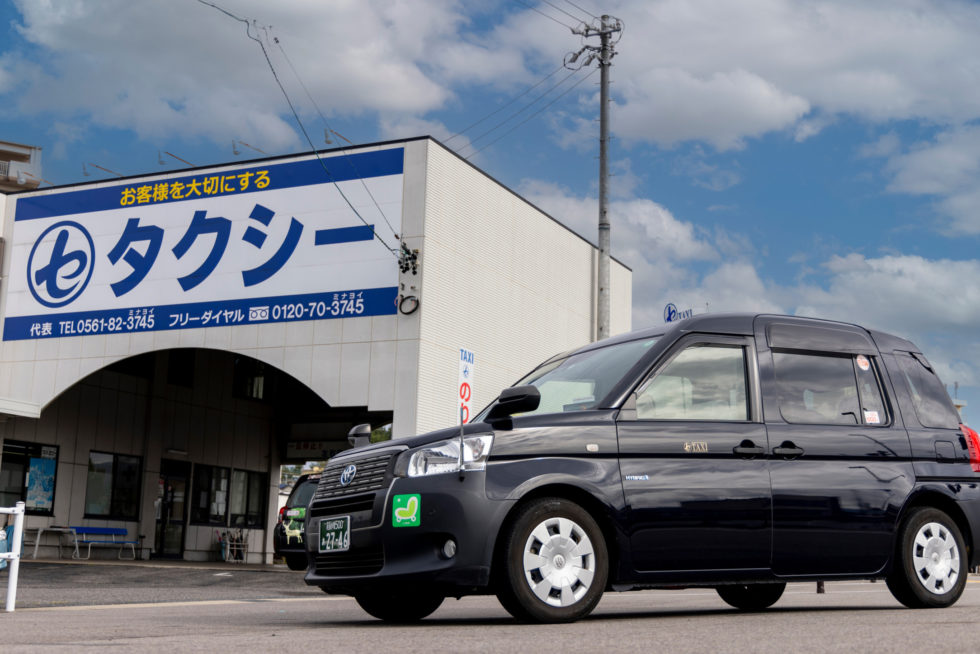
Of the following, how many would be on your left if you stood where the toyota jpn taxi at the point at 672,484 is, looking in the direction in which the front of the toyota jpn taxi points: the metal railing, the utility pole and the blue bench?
0

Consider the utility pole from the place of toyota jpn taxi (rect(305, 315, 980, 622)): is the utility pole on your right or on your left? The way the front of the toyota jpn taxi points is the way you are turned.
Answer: on your right

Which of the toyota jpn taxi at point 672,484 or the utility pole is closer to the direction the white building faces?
the toyota jpn taxi

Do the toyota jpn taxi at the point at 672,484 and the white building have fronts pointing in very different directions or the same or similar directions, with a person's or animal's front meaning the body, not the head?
same or similar directions

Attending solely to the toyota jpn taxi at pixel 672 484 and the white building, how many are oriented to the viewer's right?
0

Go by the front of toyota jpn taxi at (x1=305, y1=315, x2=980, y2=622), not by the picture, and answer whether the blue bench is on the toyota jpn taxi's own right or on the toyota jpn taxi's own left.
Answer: on the toyota jpn taxi's own right

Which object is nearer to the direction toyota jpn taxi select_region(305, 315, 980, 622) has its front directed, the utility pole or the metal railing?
the metal railing

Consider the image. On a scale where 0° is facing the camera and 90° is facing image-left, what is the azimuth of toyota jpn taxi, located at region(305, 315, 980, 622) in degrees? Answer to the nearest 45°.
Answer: approximately 45°

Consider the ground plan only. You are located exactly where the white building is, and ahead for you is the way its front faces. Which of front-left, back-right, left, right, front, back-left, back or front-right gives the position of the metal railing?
front-left

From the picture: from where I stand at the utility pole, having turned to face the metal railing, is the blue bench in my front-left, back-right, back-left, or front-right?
front-right

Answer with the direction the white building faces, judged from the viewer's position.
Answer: facing the viewer and to the left of the viewer

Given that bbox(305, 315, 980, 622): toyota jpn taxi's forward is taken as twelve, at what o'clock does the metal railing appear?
The metal railing is roughly at 2 o'clock from the toyota jpn taxi.

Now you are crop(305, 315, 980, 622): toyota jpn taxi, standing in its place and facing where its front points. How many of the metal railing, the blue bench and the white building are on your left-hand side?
0

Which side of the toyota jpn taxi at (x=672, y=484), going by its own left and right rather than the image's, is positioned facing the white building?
right
